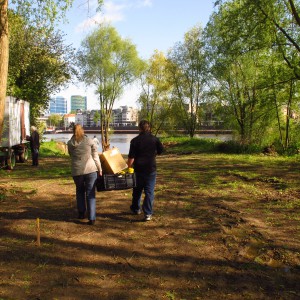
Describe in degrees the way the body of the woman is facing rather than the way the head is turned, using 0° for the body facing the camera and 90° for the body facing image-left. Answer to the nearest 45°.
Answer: approximately 180°

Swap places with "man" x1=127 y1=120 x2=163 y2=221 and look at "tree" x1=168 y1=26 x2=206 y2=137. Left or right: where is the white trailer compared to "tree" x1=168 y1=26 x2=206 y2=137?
left

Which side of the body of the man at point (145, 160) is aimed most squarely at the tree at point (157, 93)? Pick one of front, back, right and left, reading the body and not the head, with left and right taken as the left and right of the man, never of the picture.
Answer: front

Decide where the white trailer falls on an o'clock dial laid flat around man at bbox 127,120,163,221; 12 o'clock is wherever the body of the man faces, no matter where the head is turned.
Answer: The white trailer is roughly at 11 o'clock from the man.

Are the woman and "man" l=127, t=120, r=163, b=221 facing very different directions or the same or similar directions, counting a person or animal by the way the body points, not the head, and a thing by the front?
same or similar directions

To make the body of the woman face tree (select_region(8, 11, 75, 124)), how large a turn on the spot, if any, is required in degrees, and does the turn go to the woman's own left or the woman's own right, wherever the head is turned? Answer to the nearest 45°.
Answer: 0° — they already face it

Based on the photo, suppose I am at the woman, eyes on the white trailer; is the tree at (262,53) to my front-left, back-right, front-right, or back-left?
front-right

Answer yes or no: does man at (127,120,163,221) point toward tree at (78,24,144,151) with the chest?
yes

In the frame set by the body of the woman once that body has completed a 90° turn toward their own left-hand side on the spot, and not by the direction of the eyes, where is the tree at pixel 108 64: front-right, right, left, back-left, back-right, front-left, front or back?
right

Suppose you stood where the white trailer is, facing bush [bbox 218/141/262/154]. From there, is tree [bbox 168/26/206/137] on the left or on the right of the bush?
left

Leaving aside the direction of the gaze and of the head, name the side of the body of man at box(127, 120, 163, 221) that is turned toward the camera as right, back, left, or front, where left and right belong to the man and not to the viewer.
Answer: back
